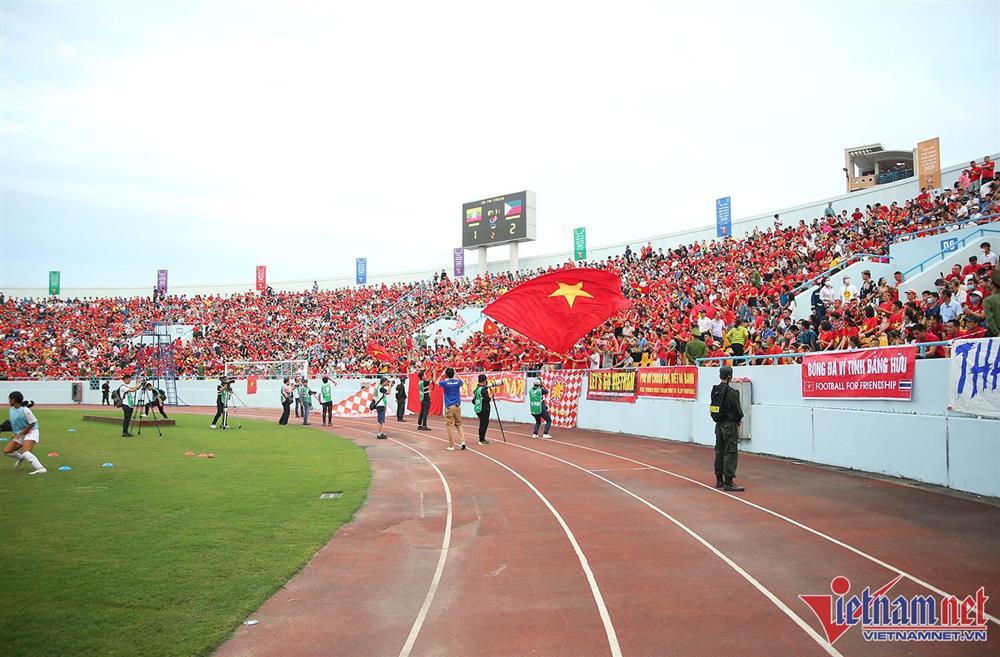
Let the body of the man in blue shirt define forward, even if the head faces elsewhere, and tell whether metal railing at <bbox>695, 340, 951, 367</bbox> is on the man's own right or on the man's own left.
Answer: on the man's own right

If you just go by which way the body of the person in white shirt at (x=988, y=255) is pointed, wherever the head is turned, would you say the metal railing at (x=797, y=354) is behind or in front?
in front

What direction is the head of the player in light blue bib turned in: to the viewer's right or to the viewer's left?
to the viewer's left

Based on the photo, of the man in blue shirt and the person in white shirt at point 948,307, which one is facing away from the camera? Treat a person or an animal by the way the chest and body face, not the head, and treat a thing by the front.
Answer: the man in blue shirt

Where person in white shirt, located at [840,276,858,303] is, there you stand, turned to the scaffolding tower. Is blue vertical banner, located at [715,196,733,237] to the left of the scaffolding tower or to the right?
right

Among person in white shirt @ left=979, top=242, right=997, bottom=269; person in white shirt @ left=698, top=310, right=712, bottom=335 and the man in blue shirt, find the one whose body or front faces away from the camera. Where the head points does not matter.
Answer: the man in blue shirt

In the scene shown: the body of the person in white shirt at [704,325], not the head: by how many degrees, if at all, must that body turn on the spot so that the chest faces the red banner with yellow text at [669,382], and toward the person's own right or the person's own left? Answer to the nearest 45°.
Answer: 0° — they already face it

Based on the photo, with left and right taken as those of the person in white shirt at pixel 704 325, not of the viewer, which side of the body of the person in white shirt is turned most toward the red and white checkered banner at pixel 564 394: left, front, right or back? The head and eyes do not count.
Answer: right
